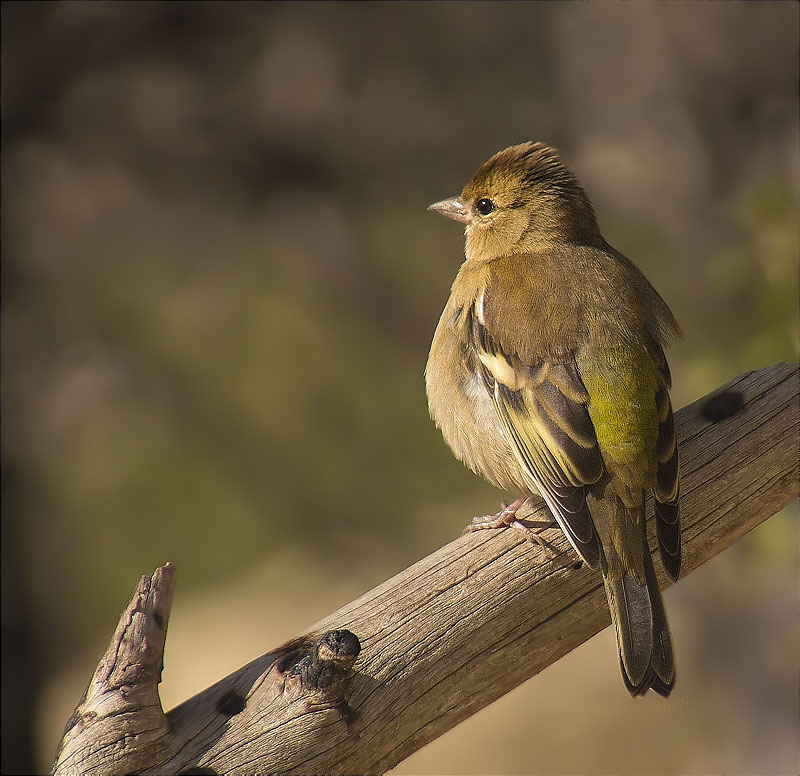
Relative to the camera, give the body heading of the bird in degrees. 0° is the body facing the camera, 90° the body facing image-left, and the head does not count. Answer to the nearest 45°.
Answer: approximately 135°
